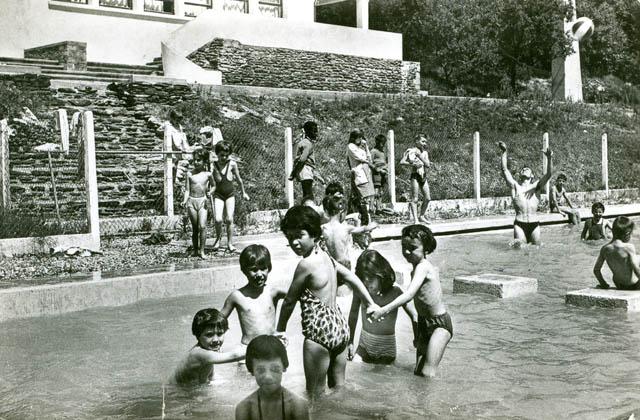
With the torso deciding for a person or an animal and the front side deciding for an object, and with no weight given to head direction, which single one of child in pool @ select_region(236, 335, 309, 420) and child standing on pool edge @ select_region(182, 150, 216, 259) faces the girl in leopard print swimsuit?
the child standing on pool edge

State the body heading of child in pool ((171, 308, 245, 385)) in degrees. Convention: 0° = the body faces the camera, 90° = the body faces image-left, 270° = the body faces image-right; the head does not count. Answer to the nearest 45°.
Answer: approximately 315°

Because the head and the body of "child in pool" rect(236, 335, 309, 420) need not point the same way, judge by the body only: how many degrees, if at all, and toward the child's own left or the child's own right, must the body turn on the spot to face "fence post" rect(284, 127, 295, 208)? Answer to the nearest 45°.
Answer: approximately 180°

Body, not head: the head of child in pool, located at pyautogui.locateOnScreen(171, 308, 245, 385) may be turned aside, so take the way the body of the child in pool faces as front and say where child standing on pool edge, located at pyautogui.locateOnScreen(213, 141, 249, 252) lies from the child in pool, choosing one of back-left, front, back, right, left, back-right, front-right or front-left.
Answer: back-left

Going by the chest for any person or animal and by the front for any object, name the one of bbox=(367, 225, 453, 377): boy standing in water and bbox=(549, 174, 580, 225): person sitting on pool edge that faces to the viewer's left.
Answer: the boy standing in water

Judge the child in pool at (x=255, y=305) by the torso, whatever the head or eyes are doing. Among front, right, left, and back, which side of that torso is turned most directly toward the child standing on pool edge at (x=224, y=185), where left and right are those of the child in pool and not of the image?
back

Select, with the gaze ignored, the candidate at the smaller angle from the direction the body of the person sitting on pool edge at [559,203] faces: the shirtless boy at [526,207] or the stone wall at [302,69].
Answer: the shirtless boy
